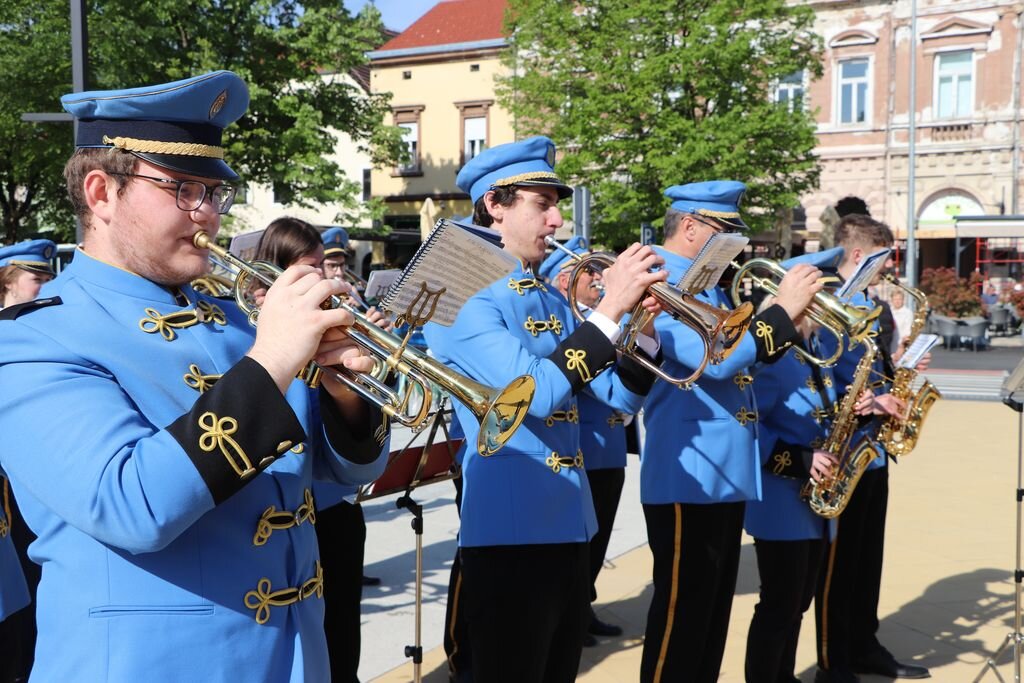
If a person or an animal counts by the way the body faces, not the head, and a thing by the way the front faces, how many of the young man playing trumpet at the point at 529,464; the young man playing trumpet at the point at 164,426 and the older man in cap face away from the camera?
0

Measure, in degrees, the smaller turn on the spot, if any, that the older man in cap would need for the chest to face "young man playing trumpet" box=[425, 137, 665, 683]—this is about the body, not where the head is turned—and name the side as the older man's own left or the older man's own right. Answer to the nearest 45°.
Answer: approximately 135° to the older man's own right

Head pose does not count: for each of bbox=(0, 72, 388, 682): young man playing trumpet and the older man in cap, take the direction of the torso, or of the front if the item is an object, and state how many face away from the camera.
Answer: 0

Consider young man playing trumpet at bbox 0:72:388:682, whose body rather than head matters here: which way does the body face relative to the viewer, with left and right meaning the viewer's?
facing the viewer and to the right of the viewer

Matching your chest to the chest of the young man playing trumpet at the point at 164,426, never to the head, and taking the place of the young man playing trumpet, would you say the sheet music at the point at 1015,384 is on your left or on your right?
on your left

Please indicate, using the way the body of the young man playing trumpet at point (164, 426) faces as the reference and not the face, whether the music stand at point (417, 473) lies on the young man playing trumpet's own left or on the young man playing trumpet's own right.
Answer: on the young man playing trumpet's own left

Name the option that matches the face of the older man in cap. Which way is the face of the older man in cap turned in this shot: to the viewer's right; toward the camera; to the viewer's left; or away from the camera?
to the viewer's right

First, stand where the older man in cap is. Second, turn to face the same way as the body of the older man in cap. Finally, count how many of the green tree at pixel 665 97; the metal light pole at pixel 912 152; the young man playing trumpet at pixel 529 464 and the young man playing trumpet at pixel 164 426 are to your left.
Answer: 2

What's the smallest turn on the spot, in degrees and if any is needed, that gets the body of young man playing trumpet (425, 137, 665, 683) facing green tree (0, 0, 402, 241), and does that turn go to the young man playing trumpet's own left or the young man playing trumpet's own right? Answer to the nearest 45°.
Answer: approximately 135° to the young man playing trumpet's own left

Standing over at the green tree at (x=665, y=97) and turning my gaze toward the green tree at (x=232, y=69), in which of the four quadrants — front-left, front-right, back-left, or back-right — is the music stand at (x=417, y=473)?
front-left

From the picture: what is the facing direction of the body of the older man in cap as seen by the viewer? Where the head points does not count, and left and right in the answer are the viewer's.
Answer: facing to the right of the viewer

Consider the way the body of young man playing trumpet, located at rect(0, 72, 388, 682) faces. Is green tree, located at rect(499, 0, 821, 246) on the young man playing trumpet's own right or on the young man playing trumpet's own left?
on the young man playing trumpet's own left

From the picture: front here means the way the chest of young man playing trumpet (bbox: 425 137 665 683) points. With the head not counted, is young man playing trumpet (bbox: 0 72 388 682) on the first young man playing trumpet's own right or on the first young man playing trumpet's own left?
on the first young man playing trumpet's own right

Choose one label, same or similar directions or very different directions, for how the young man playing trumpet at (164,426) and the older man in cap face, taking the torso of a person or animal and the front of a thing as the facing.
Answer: same or similar directions

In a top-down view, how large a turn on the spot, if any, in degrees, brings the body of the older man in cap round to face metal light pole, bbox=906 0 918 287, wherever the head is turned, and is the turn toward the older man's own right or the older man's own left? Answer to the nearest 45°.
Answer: approximately 90° to the older man's own left

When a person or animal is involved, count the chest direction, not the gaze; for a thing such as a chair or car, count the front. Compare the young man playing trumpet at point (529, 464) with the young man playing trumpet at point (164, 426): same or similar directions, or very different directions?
same or similar directions

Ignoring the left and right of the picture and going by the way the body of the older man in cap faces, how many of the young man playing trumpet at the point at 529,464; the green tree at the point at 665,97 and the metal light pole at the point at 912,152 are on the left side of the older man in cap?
2

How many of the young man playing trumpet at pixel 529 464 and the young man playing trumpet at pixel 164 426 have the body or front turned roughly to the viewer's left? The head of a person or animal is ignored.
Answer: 0
